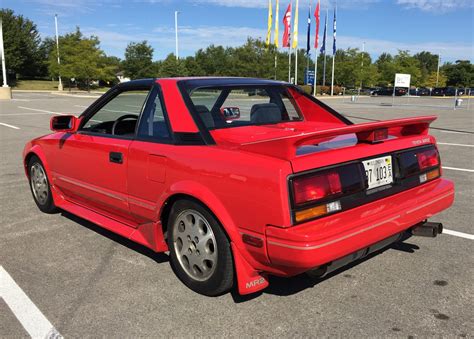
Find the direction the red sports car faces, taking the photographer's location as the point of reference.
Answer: facing away from the viewer and to the left of the viewer

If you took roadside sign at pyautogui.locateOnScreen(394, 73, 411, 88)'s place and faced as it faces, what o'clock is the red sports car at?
The red sports car is roughly at 12 o'clock from the roadside sign.

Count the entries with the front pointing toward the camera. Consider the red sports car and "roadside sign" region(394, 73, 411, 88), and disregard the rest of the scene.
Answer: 1

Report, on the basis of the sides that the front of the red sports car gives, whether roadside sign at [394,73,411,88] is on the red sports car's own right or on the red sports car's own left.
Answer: on the red sports car's own right

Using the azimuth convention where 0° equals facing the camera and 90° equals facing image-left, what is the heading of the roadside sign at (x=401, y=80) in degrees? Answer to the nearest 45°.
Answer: approximately 0°
